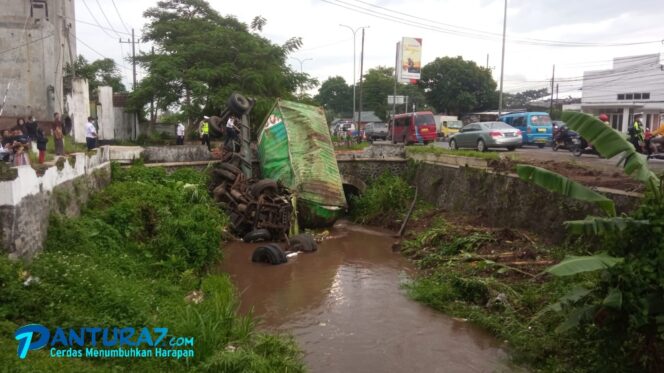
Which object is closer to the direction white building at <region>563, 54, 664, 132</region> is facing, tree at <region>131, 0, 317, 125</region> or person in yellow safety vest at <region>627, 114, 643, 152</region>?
the tree

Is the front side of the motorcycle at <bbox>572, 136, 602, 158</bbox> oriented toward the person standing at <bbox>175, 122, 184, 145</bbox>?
yes

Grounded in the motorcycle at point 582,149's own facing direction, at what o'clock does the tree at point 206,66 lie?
The tree is roughly at 12 o'clock from the motorcycle.

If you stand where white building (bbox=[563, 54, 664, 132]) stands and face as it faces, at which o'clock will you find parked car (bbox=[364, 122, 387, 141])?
The parked car is roughly at 1 o'clock from the white building.

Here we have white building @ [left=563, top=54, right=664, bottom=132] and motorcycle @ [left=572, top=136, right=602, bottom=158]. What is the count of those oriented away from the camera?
0

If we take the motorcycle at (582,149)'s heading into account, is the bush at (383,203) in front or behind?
in front

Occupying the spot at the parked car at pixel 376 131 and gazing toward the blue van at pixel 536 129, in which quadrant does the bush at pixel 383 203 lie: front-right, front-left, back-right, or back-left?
front-right

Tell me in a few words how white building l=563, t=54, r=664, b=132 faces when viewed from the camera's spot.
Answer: facing the viewer and to the left of the viewer

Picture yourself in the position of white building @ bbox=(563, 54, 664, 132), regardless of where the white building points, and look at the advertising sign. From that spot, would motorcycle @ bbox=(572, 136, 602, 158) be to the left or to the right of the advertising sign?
left

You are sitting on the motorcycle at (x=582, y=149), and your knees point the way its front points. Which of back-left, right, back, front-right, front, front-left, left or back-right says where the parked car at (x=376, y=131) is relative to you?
front-right

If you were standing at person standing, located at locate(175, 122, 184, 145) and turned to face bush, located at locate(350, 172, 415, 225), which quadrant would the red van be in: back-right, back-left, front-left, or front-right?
front-left

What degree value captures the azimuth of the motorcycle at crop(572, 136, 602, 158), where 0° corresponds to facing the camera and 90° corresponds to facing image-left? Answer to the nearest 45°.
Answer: approximately 90°

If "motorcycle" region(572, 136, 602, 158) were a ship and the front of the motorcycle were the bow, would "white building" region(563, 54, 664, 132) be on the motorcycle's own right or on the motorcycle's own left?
on the motorcycle's own right
